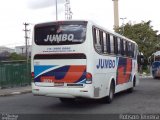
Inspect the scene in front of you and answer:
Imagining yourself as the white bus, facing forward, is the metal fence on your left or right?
on your left

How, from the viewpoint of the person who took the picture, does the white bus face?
facing away from the viewer and to the right of the viewer
